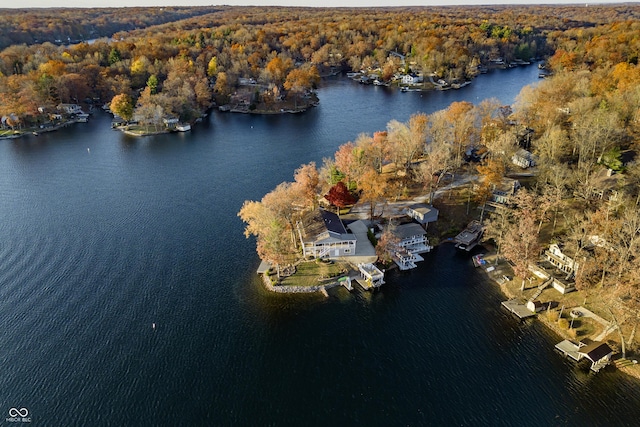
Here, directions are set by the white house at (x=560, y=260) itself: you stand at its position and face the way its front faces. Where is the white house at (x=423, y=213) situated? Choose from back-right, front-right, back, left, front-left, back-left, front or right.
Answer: front-right

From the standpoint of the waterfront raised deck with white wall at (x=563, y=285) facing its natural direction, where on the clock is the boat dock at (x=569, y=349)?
The boat dock is roughly at 10 o'clock from the waterfront raised deck with white wall.

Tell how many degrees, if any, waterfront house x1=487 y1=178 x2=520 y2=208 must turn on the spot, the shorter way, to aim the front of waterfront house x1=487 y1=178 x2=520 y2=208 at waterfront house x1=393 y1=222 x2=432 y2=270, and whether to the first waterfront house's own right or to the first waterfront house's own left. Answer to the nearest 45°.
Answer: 0° — it already faces it

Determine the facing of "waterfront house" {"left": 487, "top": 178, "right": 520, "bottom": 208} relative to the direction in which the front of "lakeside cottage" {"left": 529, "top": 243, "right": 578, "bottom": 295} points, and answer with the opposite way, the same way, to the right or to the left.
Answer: the same way

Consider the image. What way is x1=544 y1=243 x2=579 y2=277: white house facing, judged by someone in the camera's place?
facing the viewer and to the left of the viewer

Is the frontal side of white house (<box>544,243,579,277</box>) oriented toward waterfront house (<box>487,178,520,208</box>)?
no

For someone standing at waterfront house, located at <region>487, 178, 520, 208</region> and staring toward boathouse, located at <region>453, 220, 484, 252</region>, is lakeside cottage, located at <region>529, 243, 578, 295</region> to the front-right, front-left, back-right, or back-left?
front-left

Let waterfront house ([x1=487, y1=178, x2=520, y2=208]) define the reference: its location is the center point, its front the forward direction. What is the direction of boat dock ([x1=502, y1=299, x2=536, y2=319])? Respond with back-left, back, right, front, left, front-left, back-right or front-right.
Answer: front-left

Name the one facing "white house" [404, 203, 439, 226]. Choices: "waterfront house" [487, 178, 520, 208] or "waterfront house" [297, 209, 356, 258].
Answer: "waterfront house" [487, 178, 520, 208]

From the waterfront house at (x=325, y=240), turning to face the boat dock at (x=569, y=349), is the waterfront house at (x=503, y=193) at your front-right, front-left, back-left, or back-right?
front-left

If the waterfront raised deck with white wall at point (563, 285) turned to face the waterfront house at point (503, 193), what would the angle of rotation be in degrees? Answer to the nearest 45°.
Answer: approximately 90° to its right

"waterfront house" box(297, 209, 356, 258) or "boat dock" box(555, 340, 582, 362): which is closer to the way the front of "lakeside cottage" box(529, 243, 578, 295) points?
the waterfront house

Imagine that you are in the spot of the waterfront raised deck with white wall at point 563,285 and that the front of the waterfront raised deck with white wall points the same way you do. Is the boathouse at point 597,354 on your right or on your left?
on your left

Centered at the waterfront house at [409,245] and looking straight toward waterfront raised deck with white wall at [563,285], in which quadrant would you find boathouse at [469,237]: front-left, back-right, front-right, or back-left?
front-left

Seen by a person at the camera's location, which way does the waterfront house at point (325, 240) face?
facing the viewer

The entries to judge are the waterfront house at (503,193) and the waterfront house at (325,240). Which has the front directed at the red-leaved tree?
the waterfront house at (503,193)

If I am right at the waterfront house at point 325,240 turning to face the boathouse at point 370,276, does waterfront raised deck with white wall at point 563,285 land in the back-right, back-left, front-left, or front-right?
front-left

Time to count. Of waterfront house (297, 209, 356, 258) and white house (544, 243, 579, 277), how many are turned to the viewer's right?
0

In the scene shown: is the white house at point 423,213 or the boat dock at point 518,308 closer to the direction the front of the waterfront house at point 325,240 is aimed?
the boat dock

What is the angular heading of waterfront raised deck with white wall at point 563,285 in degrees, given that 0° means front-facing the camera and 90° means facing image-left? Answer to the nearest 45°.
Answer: approximately 45°
